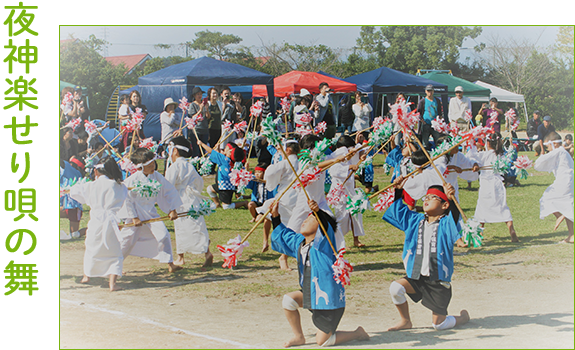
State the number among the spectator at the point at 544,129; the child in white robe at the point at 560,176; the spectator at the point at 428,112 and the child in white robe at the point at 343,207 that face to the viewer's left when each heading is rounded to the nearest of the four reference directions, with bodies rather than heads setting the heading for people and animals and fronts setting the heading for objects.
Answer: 2

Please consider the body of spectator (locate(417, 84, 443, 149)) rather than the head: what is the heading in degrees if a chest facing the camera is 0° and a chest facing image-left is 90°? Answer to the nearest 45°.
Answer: approximately 0°

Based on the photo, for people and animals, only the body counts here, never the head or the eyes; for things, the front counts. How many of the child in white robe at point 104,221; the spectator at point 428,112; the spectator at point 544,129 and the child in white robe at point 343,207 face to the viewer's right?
1

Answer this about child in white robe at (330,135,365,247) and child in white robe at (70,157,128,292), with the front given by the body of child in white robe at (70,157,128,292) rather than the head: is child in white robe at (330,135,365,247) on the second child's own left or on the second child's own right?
on the second child's own right

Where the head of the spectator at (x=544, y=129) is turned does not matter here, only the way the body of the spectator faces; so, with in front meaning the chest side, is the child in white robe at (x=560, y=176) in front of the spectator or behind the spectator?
in front

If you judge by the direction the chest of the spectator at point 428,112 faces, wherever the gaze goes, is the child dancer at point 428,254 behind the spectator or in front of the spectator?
in front

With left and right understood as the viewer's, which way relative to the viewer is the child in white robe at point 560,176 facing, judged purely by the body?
facing to the left of the viewer

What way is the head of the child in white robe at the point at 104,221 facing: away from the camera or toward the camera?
away from the camera

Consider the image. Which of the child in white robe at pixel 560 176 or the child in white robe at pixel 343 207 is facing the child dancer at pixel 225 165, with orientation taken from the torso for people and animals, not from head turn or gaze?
the child in white robe at pixel 560 176
